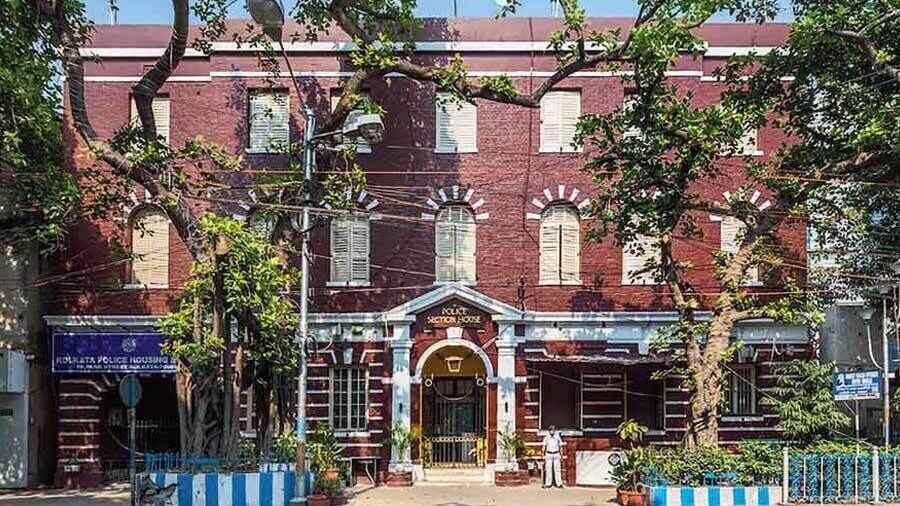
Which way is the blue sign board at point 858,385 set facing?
toward the camera

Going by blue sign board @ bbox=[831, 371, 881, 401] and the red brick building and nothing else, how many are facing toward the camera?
2

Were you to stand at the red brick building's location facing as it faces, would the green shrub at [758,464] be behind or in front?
in front

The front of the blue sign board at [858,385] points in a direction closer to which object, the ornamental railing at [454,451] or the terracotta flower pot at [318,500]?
the terracotta flower pot

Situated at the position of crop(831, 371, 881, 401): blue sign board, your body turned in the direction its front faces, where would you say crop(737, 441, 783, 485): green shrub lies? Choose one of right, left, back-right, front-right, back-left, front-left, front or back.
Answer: front-right

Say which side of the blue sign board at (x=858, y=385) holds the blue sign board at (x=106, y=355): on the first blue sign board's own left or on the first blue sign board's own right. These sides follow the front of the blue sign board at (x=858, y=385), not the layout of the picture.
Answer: on the first blue sign board's own right

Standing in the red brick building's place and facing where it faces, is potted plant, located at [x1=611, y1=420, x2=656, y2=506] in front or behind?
in front

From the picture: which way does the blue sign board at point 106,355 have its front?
toward the camera

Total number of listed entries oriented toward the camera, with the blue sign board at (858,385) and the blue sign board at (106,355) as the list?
2

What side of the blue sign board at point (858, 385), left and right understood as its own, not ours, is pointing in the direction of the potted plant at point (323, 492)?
right
